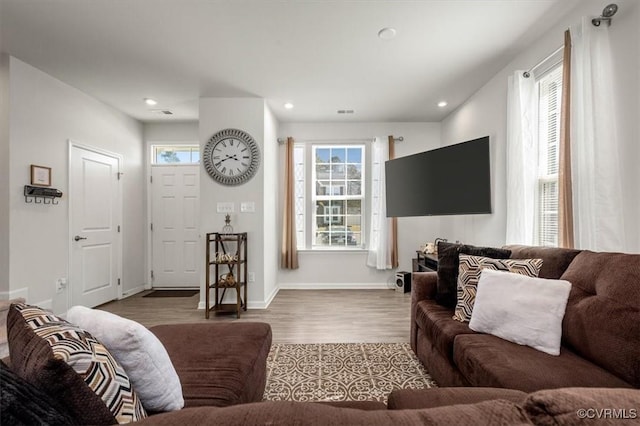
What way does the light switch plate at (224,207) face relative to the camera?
toward the camera

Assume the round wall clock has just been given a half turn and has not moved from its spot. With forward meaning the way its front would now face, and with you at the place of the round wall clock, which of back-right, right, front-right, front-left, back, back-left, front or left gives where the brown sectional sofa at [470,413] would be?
back

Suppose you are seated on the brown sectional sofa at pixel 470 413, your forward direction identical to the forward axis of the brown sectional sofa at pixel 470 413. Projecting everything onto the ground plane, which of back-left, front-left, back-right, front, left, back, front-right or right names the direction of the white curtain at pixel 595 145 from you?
front-right

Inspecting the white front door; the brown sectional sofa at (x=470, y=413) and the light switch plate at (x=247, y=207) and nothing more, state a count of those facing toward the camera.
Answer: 2

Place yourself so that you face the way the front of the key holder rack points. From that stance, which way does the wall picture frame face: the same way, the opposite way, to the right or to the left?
the same way

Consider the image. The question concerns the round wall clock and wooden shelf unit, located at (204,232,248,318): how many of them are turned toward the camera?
2

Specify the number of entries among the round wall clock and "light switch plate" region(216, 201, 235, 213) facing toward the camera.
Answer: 2

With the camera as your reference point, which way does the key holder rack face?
facing the viewer and to the right of the viewer

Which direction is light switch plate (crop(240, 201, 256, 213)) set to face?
toward the camera

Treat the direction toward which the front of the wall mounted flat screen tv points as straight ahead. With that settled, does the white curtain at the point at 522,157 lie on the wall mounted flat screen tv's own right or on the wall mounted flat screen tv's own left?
on the wall mounted flat screen tv's own left

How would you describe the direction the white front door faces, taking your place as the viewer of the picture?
facing the viewer

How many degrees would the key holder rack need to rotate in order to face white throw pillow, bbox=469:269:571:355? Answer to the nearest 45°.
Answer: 0° — it already faces it

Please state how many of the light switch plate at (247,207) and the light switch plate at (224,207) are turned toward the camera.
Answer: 2

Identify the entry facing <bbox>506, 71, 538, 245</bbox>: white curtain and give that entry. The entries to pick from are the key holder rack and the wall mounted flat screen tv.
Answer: the key holder rack

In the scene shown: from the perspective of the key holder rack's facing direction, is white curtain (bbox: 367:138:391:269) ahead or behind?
ahead

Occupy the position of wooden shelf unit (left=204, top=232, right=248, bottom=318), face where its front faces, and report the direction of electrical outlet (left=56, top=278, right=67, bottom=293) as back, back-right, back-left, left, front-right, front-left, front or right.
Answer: right

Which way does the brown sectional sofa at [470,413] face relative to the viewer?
away from the camera

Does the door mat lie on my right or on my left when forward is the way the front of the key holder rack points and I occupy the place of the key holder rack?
on my left

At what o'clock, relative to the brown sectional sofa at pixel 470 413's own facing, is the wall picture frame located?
The wall picture frame is roughly at 10 o'clock from the brown sectional sofa.

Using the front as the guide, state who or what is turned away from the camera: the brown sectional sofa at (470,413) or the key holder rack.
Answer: the brown sectional sofa

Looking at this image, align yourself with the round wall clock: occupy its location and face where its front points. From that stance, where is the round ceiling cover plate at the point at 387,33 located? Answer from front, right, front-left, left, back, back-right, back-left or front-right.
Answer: front-left
